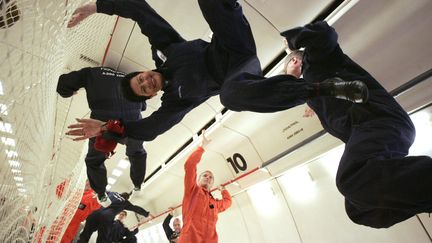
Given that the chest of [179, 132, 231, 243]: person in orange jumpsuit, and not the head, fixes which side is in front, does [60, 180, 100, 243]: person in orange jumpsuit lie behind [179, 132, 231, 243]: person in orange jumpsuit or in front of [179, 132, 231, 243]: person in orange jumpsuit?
behind

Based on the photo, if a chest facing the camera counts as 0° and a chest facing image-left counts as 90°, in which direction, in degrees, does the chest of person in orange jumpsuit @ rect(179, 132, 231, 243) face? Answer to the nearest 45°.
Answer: approximately 315°

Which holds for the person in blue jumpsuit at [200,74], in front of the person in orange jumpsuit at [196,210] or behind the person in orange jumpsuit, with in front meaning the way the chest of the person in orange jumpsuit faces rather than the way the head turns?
in front
